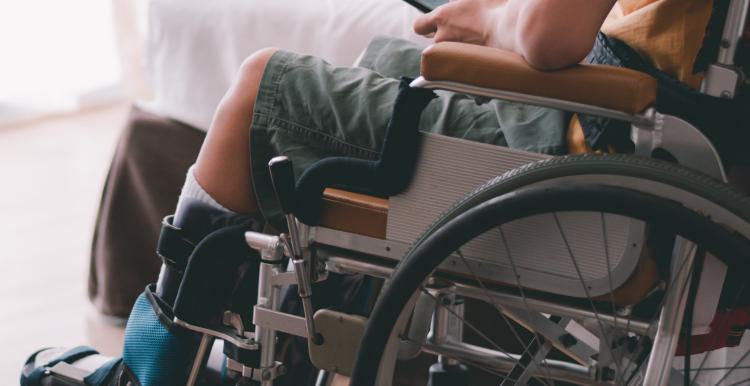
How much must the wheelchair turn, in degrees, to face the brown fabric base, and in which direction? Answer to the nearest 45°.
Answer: approximately 45° to its right

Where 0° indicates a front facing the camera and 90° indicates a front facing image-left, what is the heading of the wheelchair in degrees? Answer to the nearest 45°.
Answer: approximately 90°
